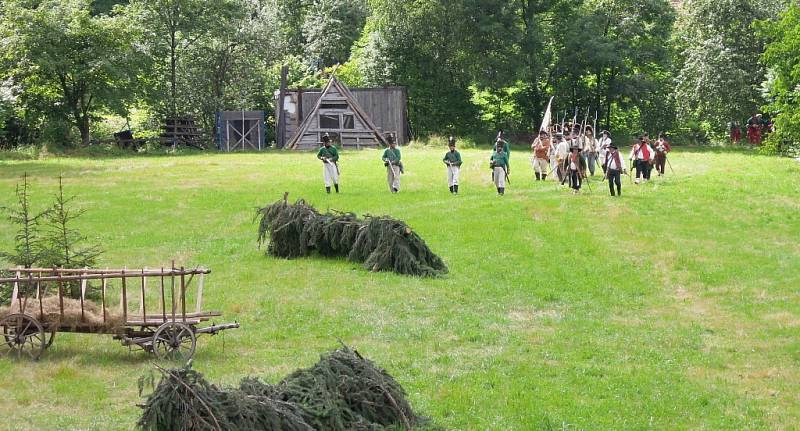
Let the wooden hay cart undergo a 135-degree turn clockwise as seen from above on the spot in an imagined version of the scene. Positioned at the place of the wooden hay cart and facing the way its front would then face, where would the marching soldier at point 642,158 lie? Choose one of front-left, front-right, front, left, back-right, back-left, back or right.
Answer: back

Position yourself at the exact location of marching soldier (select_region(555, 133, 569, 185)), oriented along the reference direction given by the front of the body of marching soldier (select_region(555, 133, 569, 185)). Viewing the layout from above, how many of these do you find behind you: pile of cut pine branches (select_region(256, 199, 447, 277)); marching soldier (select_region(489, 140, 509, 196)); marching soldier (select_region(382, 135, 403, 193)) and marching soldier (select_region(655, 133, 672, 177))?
1

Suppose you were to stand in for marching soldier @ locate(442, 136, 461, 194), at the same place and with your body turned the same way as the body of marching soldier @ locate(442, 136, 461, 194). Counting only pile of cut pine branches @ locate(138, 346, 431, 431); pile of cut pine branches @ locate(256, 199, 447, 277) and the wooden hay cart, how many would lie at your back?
0

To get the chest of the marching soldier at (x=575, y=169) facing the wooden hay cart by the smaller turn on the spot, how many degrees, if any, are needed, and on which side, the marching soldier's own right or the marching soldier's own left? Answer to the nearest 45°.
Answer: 0° — they already face it

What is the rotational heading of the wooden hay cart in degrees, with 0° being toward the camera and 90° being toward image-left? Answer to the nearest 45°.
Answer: approximately 270°

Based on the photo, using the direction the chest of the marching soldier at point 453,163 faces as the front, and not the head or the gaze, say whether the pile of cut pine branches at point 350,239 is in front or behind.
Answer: in front

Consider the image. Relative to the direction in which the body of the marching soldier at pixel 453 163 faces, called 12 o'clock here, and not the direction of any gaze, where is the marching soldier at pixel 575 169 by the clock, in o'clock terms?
the marching soldier at pixel 575 169 is roughly at 9 o'clock from the marching soldier at pixel 453 163.

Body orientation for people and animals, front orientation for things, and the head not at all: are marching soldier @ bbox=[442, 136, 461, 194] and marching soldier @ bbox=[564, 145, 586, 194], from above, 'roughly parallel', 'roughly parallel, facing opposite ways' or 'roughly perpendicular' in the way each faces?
roughly parallel

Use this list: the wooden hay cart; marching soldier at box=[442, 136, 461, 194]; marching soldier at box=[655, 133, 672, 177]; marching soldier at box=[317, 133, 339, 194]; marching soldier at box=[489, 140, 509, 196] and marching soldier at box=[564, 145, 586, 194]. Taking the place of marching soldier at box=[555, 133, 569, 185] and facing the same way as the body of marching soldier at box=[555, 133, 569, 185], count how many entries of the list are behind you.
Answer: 1

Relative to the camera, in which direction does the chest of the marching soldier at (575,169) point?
toward the camera

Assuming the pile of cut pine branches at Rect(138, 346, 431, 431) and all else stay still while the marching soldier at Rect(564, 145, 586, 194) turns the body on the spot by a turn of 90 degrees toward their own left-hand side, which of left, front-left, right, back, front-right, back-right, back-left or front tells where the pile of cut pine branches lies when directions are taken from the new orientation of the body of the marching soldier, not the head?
right

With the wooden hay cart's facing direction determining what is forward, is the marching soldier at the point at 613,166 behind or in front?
in front

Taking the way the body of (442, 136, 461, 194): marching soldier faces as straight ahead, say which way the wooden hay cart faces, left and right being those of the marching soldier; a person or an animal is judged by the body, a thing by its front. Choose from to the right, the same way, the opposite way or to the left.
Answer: to the left

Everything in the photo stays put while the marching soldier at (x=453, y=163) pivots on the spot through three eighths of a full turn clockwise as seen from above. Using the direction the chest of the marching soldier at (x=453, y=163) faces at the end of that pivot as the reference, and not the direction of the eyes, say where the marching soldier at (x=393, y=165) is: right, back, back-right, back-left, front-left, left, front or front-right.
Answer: front-left

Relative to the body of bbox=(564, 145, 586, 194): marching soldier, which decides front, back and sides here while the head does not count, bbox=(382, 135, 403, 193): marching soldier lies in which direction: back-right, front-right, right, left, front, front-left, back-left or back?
right

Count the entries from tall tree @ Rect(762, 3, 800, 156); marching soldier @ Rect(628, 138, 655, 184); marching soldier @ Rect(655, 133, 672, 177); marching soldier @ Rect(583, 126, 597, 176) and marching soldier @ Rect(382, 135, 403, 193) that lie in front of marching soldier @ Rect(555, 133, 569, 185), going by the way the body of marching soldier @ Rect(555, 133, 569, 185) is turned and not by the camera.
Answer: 1

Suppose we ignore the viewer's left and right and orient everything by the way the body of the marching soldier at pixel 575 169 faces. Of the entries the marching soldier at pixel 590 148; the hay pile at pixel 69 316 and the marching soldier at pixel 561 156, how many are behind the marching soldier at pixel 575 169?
2

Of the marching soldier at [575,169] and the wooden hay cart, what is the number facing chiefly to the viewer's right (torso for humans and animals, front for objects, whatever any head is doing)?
1
